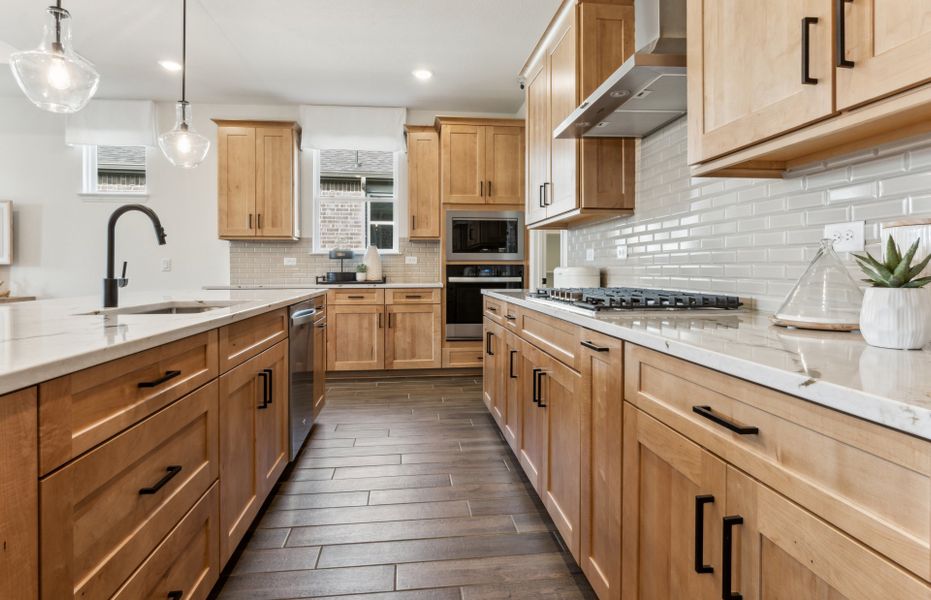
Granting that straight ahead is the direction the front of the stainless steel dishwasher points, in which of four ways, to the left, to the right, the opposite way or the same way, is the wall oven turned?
to the right

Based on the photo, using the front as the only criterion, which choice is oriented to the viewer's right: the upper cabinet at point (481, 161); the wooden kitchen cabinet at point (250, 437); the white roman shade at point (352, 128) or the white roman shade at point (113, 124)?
the wooden kitchen cabinet

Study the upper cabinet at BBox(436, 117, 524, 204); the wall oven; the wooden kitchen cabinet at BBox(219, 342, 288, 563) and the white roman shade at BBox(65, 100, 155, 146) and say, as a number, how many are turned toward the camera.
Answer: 3

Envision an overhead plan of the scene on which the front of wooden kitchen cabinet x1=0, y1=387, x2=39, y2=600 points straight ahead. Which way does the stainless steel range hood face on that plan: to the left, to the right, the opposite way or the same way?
the opposite way

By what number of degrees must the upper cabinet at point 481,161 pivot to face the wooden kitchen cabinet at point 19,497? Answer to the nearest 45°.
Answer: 0° — it already faces it

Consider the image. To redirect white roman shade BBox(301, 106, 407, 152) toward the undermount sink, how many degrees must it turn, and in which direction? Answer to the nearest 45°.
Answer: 0° — it already faces it

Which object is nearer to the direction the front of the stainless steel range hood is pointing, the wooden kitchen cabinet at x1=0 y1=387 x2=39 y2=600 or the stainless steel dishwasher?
the stainless steel dishwasher

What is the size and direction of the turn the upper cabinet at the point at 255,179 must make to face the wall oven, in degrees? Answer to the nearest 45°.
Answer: approximately 90° to its left

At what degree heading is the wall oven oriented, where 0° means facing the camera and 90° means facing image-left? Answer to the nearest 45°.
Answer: approximately 0°

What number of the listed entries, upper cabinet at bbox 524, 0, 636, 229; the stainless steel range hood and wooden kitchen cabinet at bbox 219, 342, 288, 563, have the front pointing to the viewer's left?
2

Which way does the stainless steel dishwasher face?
to the viewer's right

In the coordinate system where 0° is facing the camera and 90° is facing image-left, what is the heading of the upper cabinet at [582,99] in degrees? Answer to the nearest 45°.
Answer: approximately 90°

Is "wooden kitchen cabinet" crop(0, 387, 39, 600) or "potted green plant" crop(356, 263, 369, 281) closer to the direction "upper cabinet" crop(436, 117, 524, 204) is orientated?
the wooden kitchen cabinet

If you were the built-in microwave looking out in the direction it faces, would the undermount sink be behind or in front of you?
in front
